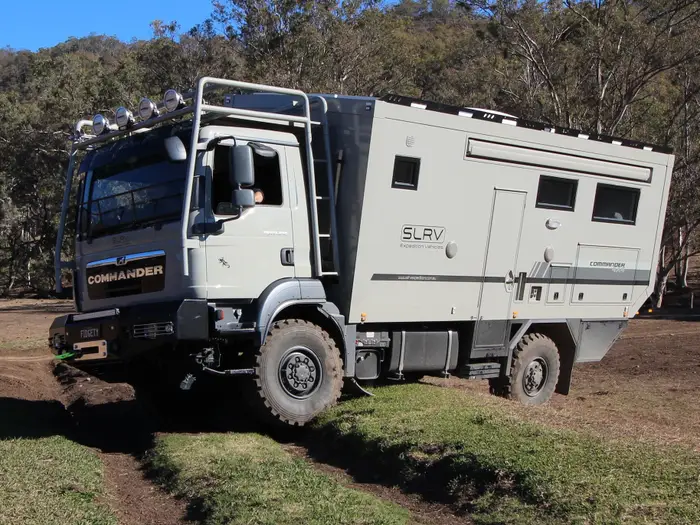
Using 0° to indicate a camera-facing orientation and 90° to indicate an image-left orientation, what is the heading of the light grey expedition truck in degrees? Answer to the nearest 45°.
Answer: approximately 45°
